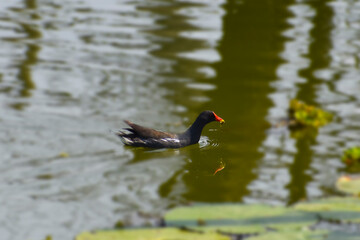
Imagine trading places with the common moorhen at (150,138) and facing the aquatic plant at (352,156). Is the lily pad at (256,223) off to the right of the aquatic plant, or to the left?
right

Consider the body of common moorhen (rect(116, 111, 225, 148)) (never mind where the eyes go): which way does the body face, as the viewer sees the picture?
to the viewer's right

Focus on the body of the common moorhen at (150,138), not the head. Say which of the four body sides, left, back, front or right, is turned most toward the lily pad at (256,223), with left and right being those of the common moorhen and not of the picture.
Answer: right

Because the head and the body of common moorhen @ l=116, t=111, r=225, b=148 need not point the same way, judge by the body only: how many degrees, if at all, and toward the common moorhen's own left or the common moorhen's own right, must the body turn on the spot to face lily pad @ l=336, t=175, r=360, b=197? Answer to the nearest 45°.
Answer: approximately 45° to the common moorhen's own right

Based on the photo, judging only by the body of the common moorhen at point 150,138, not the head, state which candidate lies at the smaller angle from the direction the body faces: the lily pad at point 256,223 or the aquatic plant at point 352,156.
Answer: the aquatic plant

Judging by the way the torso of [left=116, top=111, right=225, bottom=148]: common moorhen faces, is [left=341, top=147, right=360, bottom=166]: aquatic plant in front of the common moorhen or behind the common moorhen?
in front
